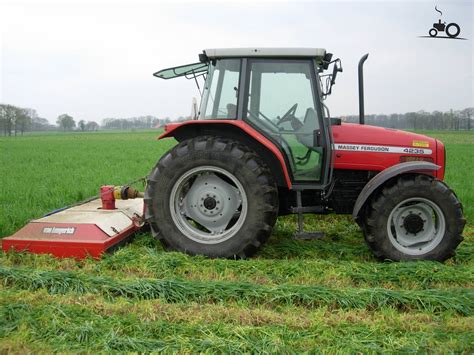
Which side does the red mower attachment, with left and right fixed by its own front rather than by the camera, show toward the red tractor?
front

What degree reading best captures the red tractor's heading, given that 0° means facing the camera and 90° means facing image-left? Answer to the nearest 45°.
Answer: approximately 270°

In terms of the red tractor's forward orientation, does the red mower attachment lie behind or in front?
behind

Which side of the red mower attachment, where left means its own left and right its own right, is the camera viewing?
right

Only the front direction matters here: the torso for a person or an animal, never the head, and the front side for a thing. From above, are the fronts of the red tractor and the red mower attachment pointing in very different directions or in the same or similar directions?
same or similar directions

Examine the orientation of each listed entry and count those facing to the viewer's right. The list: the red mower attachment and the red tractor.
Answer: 2
